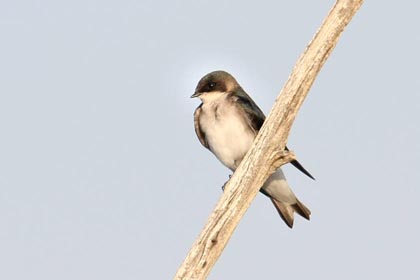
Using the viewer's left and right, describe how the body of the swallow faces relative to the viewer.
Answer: facing the viewer and to the left of the viewer
